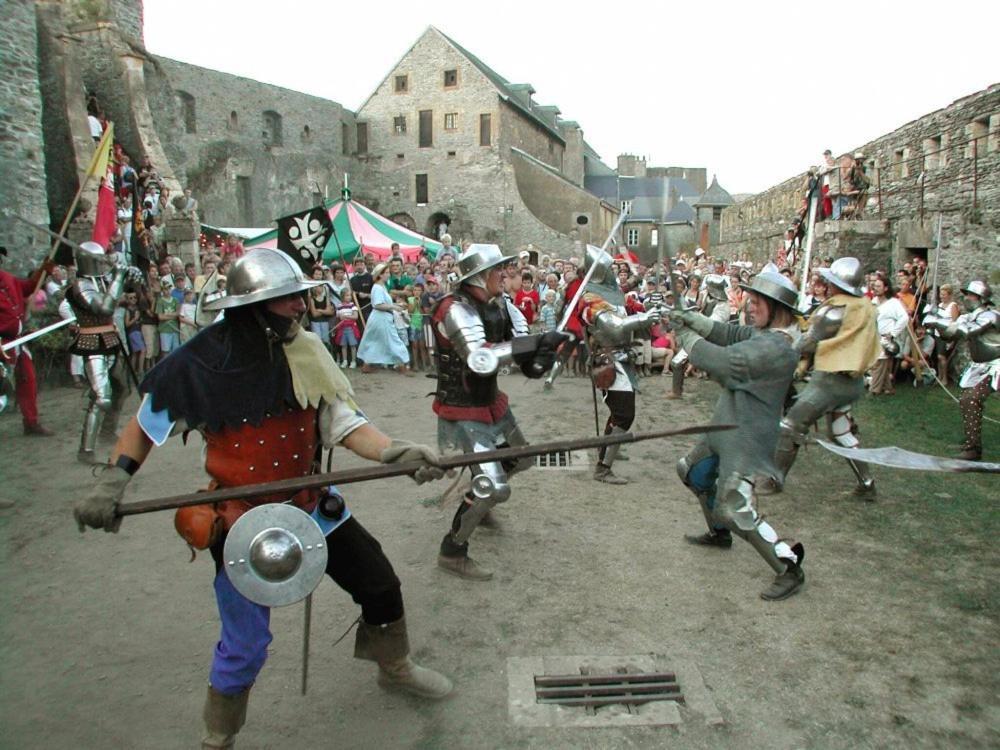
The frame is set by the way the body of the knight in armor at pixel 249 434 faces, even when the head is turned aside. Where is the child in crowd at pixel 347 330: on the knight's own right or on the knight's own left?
on the knight's own left

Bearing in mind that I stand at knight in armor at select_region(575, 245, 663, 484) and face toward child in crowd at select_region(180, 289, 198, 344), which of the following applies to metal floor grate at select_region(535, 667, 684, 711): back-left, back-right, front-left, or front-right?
back-left

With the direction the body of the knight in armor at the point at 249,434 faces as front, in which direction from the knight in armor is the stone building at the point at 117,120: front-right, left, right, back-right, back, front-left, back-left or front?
back-left

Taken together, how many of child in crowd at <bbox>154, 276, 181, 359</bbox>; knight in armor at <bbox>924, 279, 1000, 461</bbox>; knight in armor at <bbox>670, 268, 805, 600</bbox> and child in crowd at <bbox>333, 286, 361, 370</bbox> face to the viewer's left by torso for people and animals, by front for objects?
2

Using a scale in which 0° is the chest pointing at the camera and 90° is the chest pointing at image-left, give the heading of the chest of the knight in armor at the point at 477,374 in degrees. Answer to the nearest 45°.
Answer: approximately 270°

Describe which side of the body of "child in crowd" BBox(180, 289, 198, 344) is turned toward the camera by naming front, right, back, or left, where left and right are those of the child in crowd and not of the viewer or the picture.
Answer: front

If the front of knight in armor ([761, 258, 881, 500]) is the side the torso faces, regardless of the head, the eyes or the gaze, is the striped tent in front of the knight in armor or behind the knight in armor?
in front

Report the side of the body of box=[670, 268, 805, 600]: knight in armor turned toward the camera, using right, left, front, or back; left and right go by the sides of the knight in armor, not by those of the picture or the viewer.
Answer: left

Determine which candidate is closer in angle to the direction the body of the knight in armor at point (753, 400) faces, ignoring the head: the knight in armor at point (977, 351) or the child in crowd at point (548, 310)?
the child in crowd

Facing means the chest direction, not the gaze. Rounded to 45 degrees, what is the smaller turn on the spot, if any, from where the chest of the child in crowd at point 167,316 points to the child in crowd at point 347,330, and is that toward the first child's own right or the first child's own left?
approximately 90° to the first child's own left

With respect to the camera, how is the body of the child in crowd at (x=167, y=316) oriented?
toward the camera

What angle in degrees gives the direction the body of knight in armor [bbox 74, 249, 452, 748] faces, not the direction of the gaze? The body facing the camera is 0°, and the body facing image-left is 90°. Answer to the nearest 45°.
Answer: approximately 315°

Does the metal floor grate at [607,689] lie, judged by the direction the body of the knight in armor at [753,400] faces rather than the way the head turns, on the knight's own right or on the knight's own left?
on the knight's own left

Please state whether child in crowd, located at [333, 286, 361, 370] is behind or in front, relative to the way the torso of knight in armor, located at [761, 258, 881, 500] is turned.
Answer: in front
